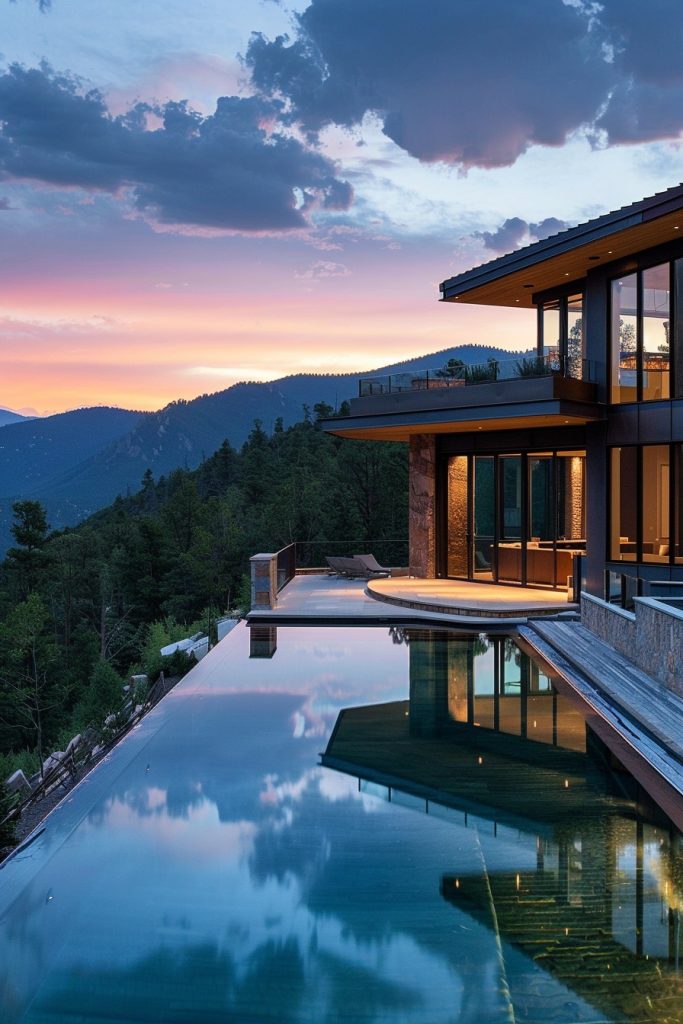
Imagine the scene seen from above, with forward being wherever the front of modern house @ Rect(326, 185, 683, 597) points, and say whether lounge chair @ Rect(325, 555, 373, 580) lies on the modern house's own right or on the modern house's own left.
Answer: on the modern house's own right

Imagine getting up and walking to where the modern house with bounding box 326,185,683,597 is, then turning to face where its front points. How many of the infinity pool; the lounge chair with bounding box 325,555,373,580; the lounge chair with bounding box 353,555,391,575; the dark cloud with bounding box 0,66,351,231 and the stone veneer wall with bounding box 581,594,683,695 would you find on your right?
3

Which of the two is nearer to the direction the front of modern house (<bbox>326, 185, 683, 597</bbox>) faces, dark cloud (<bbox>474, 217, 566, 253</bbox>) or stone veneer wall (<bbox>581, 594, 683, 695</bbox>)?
the stone veneer wall

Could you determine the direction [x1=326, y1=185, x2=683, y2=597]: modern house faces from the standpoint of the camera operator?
facing the viewer and to the left of the viewer

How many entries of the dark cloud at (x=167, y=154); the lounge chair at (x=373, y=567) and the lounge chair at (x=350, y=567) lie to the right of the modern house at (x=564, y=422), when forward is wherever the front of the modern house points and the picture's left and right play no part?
3

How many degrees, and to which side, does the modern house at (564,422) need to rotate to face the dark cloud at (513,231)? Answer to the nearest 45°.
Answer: approximately 135° to its right

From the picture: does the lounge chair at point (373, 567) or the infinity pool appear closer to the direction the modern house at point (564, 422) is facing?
the infinity pool

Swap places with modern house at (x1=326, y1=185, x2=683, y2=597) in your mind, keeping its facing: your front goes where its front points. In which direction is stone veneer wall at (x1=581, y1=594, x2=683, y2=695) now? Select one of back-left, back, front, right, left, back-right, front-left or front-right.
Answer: front-left

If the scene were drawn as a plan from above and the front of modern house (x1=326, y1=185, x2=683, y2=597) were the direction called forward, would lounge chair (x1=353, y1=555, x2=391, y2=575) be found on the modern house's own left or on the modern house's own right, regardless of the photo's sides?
on the modern house's own right

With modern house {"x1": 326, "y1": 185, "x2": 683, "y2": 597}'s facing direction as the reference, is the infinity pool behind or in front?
in front

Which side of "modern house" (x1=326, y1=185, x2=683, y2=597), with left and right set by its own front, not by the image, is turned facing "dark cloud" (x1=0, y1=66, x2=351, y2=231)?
right
